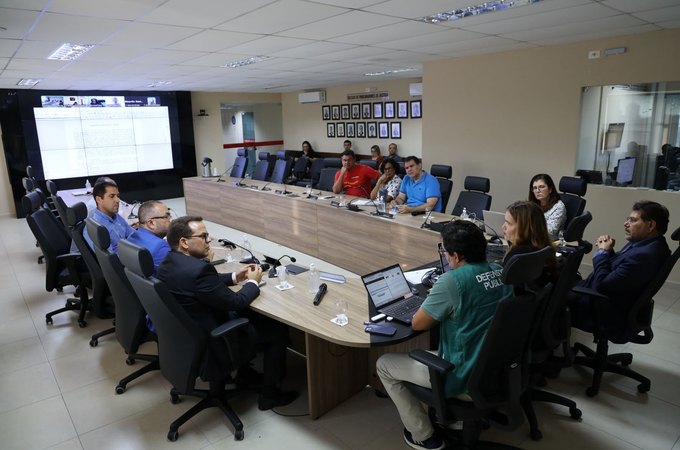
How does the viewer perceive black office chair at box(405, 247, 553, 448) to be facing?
facing away from the viewer and to the left of the viewer

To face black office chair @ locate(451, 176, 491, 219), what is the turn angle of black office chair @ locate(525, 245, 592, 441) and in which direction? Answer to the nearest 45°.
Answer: approximately 90° to its right

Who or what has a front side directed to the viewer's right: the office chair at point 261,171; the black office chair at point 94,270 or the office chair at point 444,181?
the black office chair

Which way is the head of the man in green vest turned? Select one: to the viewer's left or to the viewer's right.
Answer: to the viewer's left

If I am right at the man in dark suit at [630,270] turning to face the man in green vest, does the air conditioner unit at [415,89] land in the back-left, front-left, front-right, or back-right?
back-right

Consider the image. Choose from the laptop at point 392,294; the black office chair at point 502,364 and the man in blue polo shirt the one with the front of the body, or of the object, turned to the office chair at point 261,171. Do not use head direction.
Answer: the black office chair

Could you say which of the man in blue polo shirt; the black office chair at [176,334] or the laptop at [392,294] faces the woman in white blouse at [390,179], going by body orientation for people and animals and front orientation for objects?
the black office chair

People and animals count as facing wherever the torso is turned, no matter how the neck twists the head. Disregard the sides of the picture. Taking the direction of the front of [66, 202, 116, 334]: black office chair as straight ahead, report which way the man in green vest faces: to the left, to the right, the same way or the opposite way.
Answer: to the left

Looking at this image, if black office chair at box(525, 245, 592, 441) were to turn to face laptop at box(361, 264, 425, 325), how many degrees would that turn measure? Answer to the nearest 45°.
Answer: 0° — it already faces it

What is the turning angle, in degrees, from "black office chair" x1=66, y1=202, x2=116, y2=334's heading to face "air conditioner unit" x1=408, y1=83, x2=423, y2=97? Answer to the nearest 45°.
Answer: approximately 45° to its left

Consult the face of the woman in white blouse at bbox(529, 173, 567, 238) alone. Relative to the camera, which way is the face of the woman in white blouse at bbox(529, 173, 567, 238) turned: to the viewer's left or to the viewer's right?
to the viewer's left

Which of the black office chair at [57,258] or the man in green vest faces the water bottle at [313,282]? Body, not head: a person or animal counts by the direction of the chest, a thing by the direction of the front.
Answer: the man in green vest

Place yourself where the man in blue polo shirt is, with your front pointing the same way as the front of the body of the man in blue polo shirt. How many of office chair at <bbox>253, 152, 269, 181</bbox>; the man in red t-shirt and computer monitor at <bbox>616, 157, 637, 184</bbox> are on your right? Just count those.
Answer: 2

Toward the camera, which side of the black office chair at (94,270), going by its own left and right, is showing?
right
